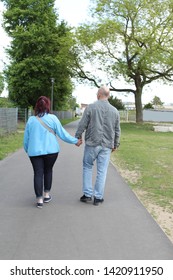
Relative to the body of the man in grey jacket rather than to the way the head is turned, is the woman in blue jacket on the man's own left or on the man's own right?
on the man's own left

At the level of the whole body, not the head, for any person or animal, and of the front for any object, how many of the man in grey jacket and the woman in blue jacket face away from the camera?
2

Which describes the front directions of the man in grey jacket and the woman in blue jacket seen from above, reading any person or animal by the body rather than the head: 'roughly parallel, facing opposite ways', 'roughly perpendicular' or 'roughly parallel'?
roughly parallel

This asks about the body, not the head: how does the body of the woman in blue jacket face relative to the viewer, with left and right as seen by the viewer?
facing away from the viewer

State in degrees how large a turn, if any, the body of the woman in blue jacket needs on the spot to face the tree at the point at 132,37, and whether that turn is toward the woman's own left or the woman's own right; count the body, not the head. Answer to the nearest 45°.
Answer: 0° — they already face it

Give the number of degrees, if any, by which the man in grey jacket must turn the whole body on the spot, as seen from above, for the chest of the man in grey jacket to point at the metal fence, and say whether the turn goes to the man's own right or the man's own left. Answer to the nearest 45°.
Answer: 0° — they already face it

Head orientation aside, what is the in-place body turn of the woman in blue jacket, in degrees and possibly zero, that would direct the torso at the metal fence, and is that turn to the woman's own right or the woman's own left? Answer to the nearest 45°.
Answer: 0° — they already face it

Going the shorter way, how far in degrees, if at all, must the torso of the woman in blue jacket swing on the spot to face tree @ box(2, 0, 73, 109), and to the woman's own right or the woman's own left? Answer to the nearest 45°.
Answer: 0° — they already face it

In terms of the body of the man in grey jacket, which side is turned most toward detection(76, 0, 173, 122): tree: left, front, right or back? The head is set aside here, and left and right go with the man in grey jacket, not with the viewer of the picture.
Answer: front

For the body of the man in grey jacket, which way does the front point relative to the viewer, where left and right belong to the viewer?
facing away from the viewer

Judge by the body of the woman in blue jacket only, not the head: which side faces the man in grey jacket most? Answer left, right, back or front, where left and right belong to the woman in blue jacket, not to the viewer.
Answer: right
